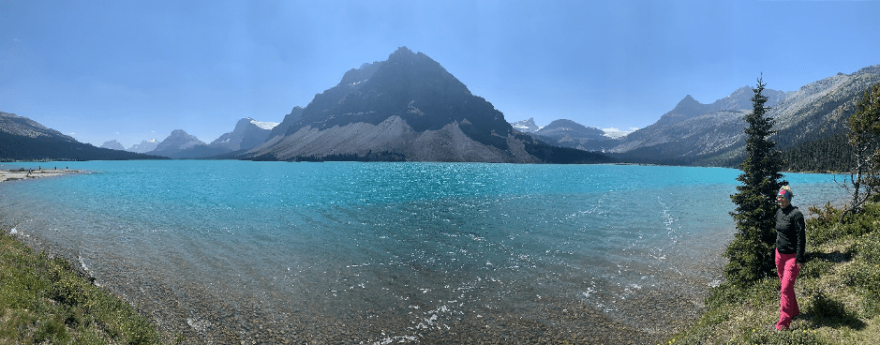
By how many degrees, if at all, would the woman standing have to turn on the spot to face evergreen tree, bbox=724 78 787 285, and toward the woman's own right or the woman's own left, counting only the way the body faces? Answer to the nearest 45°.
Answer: approximately 135° to the woman's own right

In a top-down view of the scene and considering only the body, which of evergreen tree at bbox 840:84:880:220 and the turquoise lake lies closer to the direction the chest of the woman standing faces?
the turquoise lake

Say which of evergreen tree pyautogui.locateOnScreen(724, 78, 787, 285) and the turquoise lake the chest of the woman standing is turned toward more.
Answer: the turquoise lake

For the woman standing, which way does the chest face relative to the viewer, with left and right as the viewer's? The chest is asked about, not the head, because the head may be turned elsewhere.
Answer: facing the viewer and to the left of the viewer

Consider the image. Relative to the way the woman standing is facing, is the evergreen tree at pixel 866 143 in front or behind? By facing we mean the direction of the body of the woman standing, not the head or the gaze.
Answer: behind
